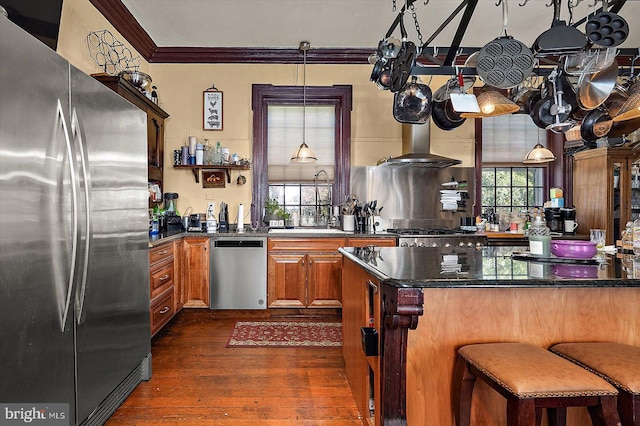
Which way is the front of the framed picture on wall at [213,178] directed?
toward the camera

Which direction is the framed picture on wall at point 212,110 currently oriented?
toward the camera

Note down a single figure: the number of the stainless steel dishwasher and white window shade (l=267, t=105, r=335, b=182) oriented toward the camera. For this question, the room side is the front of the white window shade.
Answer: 2

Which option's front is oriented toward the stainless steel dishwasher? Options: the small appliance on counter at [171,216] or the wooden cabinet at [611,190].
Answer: the small appliance on counter

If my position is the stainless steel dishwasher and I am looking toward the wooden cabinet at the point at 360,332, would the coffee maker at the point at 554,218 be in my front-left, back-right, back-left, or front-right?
front-left

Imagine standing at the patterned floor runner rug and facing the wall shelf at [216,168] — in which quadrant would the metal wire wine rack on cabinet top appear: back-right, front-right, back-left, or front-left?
front-left

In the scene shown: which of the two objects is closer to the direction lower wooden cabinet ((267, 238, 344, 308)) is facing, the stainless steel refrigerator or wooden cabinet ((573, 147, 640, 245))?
the stainless steel refrigerator

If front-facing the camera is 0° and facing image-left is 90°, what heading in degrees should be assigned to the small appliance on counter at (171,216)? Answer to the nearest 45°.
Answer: approximately 315°

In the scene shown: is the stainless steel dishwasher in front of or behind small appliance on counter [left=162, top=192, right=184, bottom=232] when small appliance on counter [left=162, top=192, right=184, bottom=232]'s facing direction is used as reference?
in front

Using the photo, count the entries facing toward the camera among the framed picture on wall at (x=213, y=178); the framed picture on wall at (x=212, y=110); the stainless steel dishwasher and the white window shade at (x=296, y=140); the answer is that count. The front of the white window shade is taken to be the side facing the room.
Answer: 4

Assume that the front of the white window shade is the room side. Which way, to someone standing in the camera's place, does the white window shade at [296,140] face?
facing the viewer
